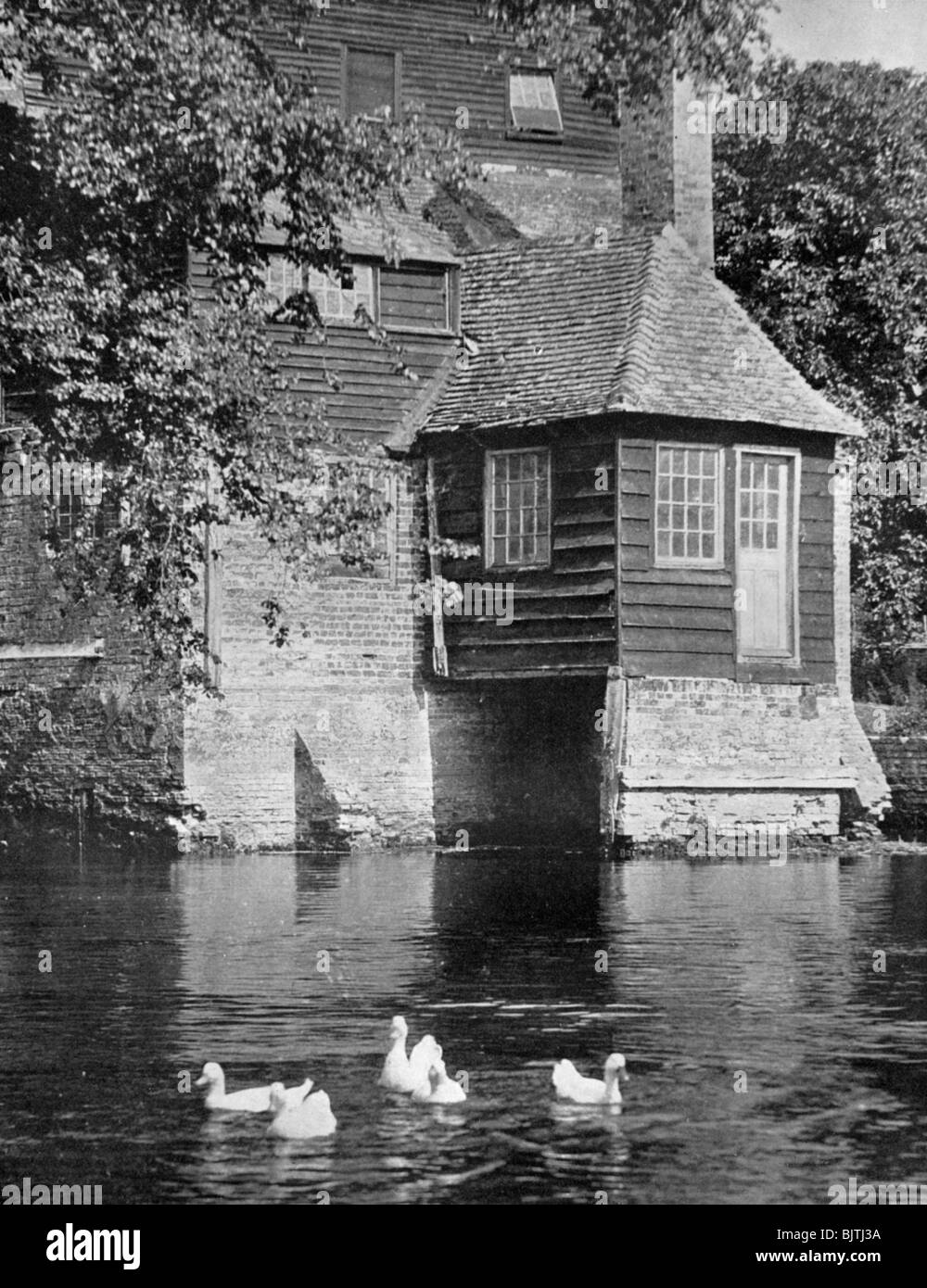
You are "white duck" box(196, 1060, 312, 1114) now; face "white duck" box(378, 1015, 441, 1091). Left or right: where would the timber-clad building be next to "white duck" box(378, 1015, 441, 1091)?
left

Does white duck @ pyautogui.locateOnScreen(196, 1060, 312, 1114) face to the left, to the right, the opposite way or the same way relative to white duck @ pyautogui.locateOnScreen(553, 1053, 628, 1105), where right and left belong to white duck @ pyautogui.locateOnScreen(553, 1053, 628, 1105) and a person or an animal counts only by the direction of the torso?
the opposite way

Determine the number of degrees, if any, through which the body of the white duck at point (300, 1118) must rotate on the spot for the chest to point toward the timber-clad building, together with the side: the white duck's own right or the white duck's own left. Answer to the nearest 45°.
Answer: approximately 90° to the white duck's own right

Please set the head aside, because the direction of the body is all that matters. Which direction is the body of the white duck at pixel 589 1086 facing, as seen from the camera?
to the viewer's right

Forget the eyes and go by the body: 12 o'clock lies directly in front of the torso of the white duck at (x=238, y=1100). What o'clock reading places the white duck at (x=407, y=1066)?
the white duck at (x=407, y=1066) is roughly at 5 o'clock from the white duck at (x=238, y=1100).

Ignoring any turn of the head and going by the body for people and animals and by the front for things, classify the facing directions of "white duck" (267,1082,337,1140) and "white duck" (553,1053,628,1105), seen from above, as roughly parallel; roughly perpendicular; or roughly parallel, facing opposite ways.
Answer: roughly parallel, facing opposite ways

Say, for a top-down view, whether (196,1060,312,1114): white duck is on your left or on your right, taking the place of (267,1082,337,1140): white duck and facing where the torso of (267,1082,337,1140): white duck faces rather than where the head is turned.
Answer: on your right

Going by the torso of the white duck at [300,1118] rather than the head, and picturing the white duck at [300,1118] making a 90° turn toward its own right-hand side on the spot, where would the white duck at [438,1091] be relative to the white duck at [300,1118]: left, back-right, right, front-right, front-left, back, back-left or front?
front-right

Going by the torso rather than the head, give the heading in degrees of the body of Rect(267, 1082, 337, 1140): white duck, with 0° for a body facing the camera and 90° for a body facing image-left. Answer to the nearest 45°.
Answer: approximately 90°

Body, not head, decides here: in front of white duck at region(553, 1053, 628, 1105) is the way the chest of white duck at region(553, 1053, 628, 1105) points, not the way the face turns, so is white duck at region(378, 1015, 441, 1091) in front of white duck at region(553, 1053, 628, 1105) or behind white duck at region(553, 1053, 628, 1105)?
behind

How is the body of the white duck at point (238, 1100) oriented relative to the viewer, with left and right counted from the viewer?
facing to the left of the viewer

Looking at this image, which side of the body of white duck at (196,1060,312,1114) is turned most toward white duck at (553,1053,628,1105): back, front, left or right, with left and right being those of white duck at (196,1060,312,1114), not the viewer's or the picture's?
back

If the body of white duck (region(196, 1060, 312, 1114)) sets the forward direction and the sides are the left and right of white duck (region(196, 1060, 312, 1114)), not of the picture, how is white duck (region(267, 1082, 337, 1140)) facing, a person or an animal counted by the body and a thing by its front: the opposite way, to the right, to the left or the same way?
the same way

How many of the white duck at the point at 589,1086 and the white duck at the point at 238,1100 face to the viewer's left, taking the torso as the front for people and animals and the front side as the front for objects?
1

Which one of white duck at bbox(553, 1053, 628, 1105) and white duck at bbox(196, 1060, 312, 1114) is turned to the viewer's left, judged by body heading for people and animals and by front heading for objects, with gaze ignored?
white duck at bbox(196, 1060, 312, 1114)

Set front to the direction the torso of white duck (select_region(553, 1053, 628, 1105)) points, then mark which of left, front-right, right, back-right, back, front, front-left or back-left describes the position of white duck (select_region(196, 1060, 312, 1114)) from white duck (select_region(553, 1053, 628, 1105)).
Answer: back
